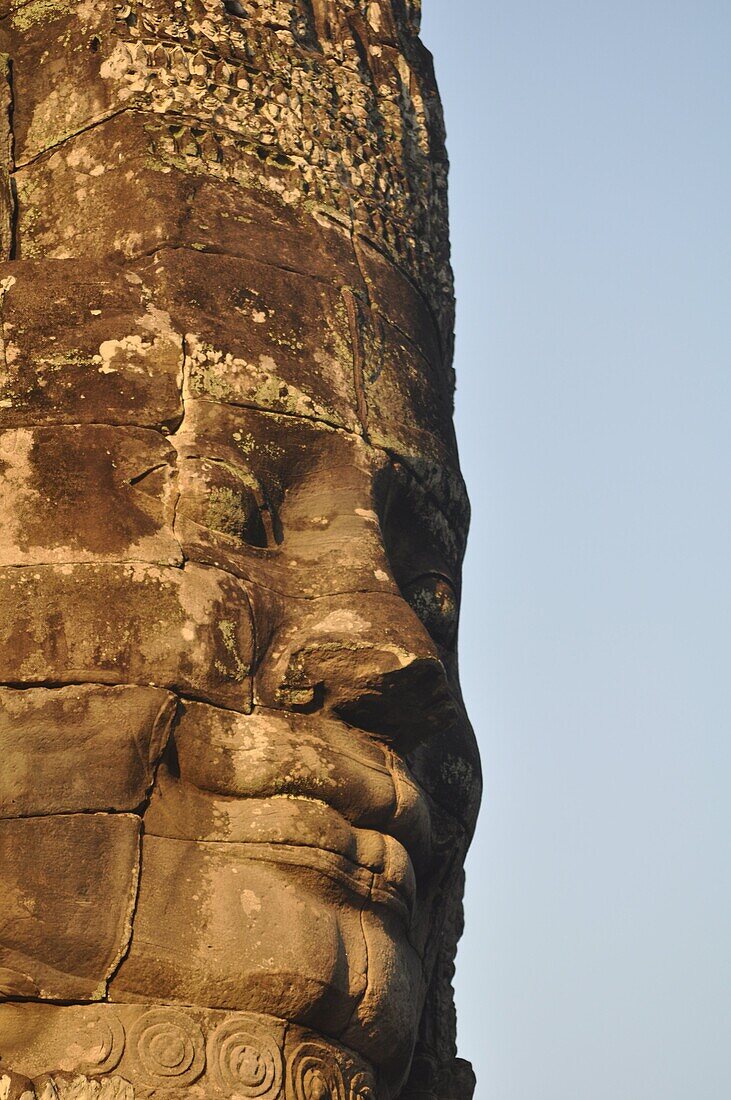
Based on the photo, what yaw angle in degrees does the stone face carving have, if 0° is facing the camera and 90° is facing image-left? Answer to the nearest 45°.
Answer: approximately 315°
